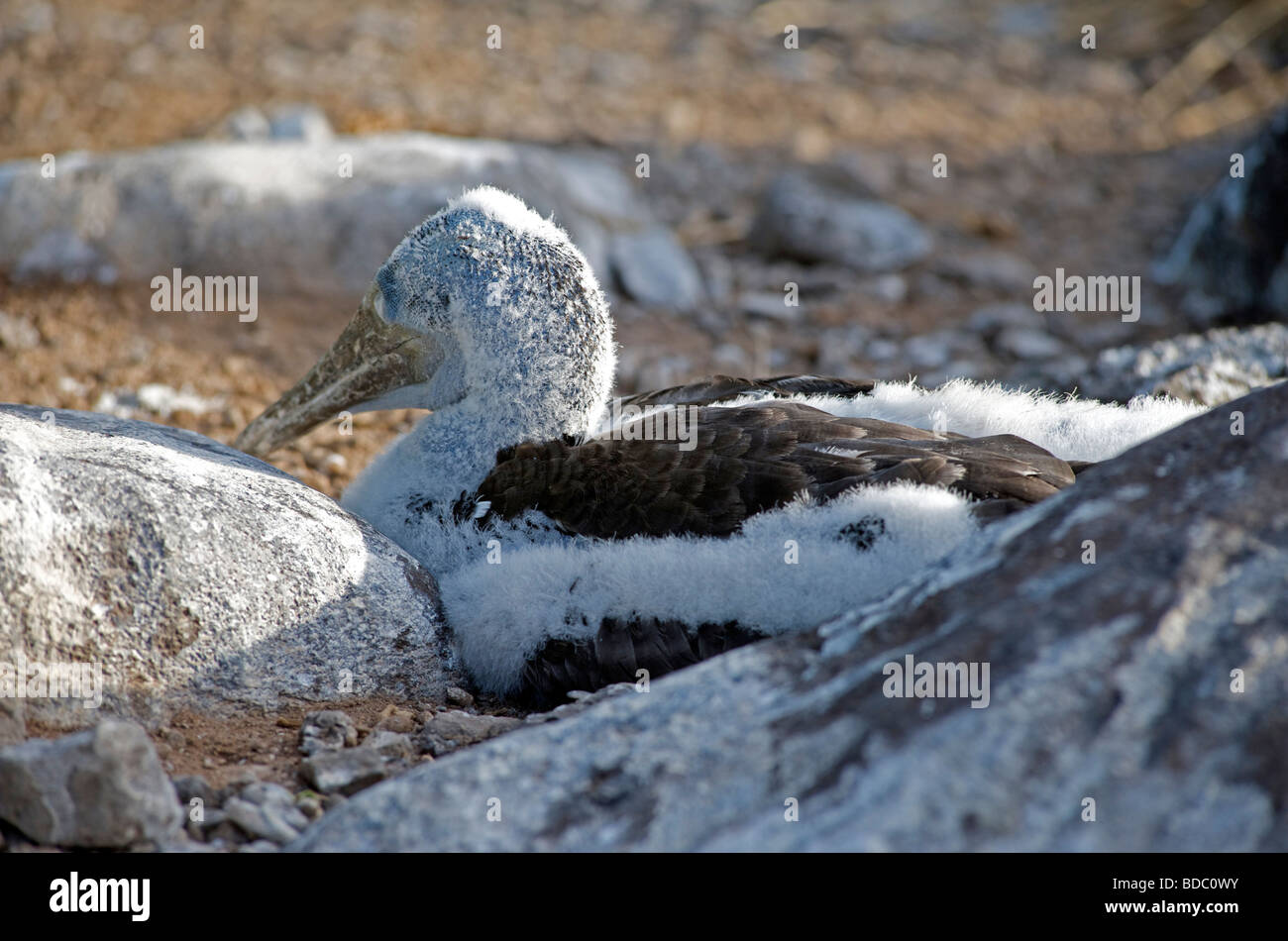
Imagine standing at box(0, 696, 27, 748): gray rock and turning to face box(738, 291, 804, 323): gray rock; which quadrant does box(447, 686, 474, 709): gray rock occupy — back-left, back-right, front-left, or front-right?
front-right

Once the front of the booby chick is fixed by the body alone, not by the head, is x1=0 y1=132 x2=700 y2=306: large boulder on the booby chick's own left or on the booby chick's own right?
on the booby chick's own right

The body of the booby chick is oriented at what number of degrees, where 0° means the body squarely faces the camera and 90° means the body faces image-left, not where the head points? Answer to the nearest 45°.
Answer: approximately 90°

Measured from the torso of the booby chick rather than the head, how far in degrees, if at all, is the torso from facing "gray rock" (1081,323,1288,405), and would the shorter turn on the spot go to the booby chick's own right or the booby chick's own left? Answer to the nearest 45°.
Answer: approximately 135° to the booby chick's own right

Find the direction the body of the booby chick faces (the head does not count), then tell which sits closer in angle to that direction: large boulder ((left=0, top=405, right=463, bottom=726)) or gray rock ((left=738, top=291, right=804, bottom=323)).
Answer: the large boulder

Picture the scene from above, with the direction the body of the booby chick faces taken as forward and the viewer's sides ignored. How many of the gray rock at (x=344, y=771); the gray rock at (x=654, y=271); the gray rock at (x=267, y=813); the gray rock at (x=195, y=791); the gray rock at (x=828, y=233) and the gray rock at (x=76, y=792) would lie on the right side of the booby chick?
2

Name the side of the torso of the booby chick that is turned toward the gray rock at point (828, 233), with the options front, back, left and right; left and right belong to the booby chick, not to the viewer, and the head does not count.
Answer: right

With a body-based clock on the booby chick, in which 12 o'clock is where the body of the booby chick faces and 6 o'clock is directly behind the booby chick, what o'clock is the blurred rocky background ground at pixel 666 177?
The blurred rocky background ground is roughly at 3 o'clock from the booby chick.

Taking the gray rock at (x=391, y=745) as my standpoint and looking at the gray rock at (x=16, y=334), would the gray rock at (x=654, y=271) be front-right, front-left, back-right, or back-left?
front-right

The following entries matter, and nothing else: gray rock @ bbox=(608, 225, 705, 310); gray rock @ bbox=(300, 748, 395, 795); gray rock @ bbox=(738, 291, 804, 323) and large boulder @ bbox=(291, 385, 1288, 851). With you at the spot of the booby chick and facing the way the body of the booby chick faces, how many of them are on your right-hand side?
2

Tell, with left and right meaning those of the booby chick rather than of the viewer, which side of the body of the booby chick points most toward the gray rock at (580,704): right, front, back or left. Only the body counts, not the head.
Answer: left
